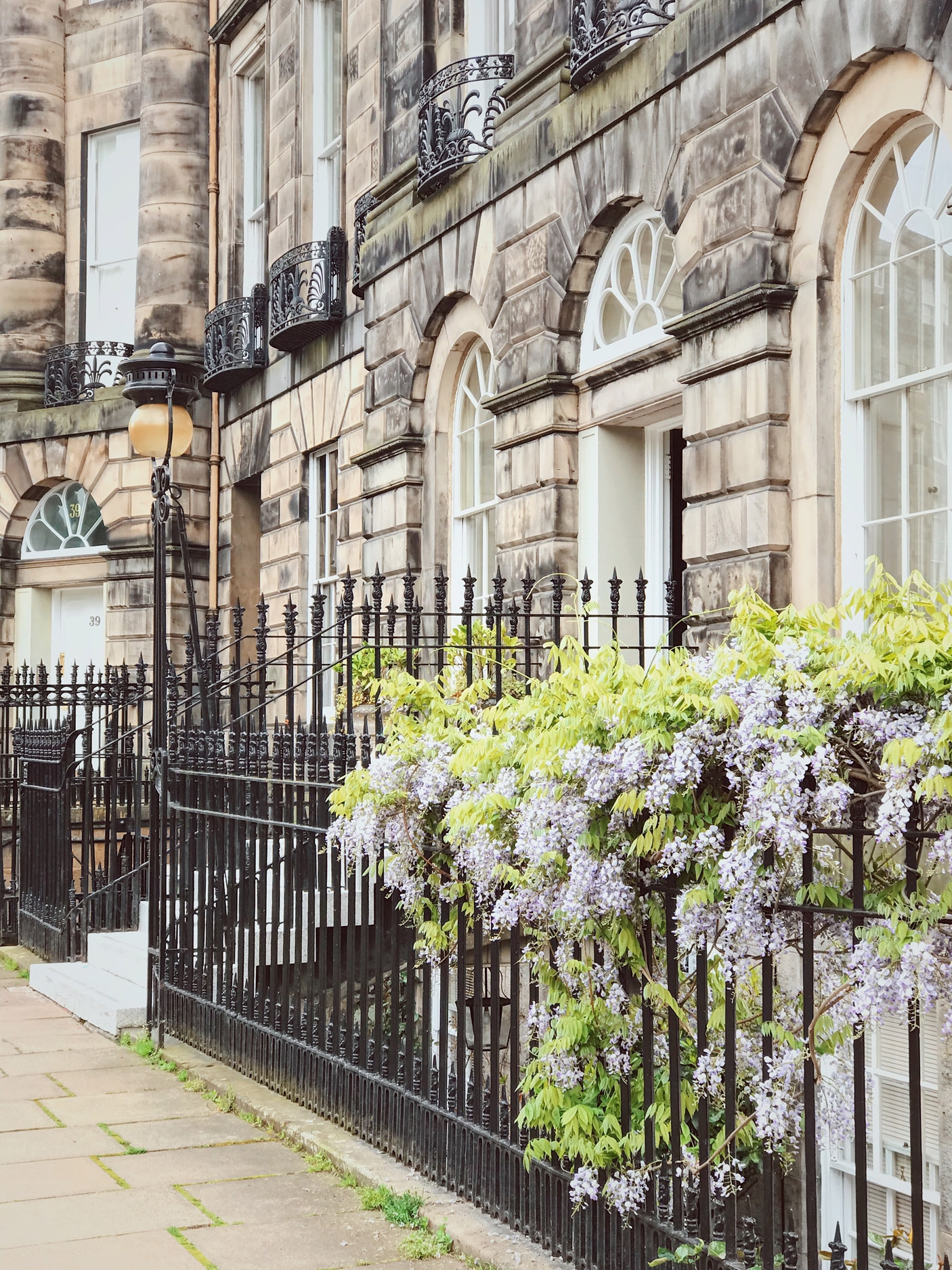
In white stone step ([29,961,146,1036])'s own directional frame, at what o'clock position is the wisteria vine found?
The wisteria vine is roughly at 10 o'clock from the white stone step.

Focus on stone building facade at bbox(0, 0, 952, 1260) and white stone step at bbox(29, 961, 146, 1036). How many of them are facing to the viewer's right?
0

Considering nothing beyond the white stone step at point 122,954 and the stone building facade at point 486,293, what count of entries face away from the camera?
0

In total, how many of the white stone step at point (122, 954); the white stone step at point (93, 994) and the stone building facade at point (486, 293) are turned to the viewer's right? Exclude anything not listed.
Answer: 0

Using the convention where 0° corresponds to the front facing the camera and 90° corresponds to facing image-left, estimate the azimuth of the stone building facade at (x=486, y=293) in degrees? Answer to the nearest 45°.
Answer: approximately 45°

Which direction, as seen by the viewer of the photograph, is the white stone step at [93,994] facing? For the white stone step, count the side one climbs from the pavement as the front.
facing the viewer and to the left of the viewer

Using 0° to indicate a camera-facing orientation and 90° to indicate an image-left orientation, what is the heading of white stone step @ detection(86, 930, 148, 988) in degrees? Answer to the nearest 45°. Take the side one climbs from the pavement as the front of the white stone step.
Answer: approximately 45°
